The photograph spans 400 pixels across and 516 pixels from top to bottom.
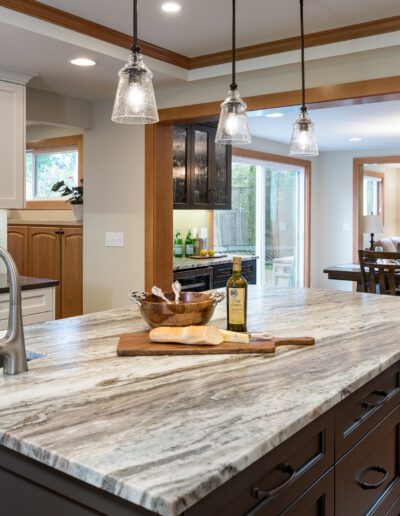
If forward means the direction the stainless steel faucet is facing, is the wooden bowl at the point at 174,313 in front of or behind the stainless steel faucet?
behind

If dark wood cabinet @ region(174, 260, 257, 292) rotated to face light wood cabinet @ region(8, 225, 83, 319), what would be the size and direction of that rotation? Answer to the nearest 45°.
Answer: approximately 135° to its right

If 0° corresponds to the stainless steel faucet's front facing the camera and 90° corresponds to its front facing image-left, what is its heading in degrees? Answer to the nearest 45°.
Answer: approximately 90°

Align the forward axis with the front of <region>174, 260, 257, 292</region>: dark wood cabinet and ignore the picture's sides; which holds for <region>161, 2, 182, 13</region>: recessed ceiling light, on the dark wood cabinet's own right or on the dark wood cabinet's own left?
on the dark wood cabinet's own right
